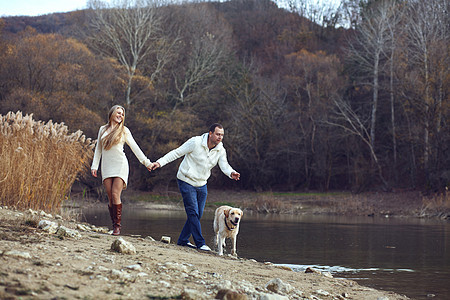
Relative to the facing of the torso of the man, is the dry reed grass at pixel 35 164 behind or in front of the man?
behind

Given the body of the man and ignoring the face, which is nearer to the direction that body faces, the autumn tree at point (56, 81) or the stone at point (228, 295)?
the stone

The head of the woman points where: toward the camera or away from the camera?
toward the camera

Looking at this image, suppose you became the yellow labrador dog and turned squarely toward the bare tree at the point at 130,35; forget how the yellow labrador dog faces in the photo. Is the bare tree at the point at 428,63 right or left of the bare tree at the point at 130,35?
right

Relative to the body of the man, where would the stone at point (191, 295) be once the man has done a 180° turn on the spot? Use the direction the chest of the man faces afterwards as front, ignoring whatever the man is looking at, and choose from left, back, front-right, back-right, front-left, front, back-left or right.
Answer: back-left

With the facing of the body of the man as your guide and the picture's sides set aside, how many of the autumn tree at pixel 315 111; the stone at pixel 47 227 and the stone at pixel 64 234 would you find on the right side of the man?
2

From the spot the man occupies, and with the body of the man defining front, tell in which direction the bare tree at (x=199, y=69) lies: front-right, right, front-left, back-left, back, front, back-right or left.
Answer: back-left

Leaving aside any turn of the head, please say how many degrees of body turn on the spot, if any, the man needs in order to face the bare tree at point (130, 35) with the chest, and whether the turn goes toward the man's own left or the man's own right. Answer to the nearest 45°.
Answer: approximately 135° to the man's own left

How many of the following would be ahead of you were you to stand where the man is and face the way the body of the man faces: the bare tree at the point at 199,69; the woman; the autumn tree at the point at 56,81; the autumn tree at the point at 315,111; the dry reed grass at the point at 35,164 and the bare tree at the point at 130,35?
0

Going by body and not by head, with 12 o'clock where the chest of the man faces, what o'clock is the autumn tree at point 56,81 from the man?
The autumn tree is roughly at 7 o'clock from the man.

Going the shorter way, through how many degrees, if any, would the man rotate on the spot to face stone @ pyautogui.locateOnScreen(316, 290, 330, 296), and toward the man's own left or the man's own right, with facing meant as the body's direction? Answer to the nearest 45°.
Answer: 0° — they already face it

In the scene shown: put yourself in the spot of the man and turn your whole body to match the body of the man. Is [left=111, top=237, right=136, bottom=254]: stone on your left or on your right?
on your right

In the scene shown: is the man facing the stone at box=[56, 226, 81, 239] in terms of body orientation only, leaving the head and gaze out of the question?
no

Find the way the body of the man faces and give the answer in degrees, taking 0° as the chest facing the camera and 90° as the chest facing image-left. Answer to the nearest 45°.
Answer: approximately 315°
